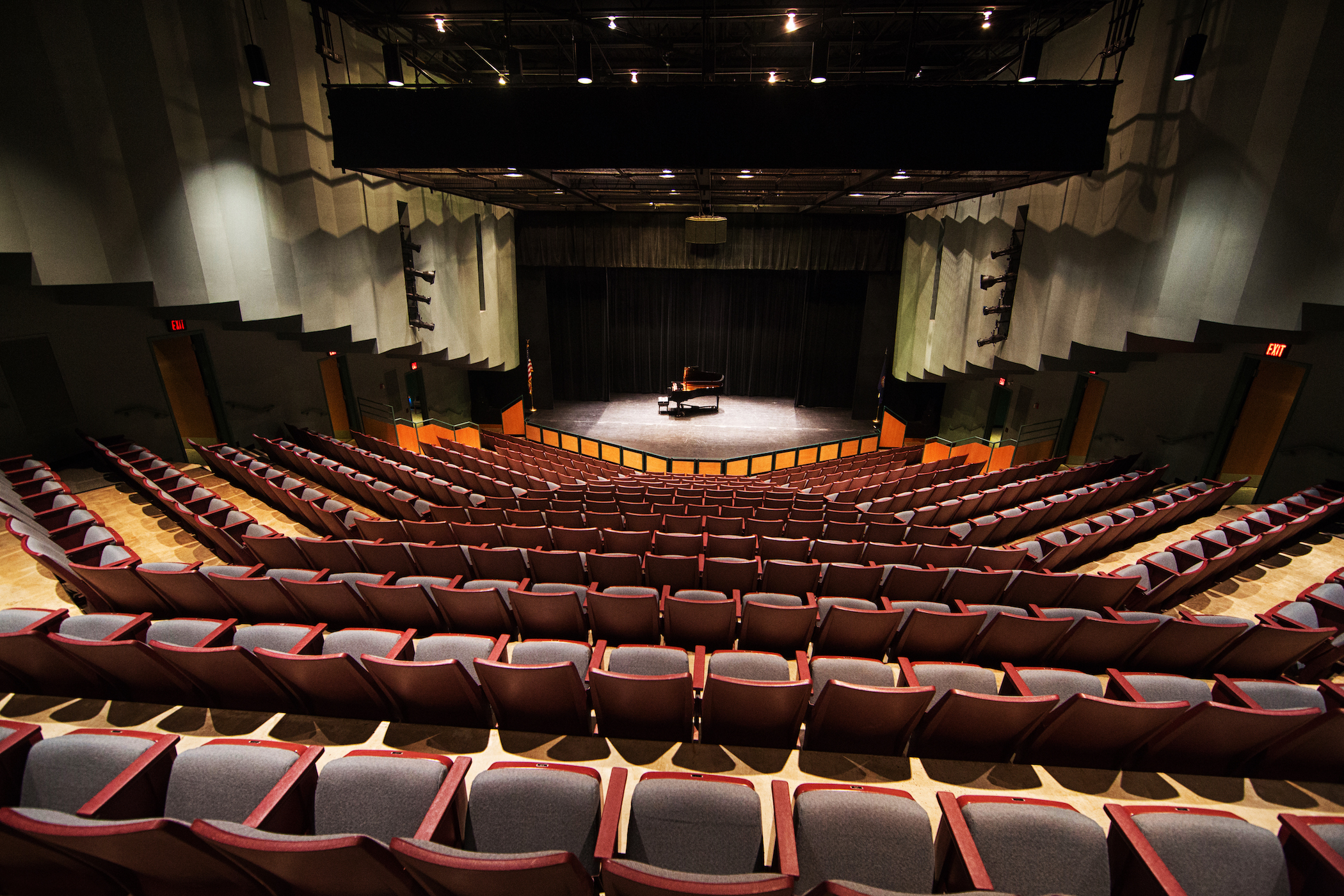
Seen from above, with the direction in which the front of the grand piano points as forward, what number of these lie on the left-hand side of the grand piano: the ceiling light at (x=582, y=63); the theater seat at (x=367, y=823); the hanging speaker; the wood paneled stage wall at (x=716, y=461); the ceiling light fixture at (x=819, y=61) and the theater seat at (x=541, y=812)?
6

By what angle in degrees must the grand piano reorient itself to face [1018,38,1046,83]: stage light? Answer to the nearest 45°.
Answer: approximately 135° to its left

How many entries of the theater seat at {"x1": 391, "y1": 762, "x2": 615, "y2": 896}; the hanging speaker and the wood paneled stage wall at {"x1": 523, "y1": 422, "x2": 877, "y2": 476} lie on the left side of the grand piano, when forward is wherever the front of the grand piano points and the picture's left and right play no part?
3

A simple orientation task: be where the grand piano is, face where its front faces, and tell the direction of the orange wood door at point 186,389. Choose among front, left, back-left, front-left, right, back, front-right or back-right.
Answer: front-left

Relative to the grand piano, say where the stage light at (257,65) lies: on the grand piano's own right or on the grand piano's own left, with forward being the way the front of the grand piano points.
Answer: on the grand piano's own left

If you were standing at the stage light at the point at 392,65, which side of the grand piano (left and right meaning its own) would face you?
left

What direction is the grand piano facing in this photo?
to the viewer's left

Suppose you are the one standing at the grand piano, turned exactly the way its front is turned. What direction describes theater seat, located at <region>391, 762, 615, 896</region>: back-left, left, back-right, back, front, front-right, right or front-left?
left

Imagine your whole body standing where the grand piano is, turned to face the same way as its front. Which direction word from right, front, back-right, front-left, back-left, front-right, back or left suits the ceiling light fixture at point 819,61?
left

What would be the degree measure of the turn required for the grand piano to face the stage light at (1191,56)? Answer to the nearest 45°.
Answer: approximately 135° to its left

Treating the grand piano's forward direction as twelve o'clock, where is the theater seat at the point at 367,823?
The theater seat is roughly at 9 o'clock from the grand piano.

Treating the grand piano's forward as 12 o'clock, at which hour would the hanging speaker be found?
The hanging speaker is roughly at 9 o'clock from the grand piano.

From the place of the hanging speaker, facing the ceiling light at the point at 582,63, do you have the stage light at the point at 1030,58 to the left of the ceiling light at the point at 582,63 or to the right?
left
